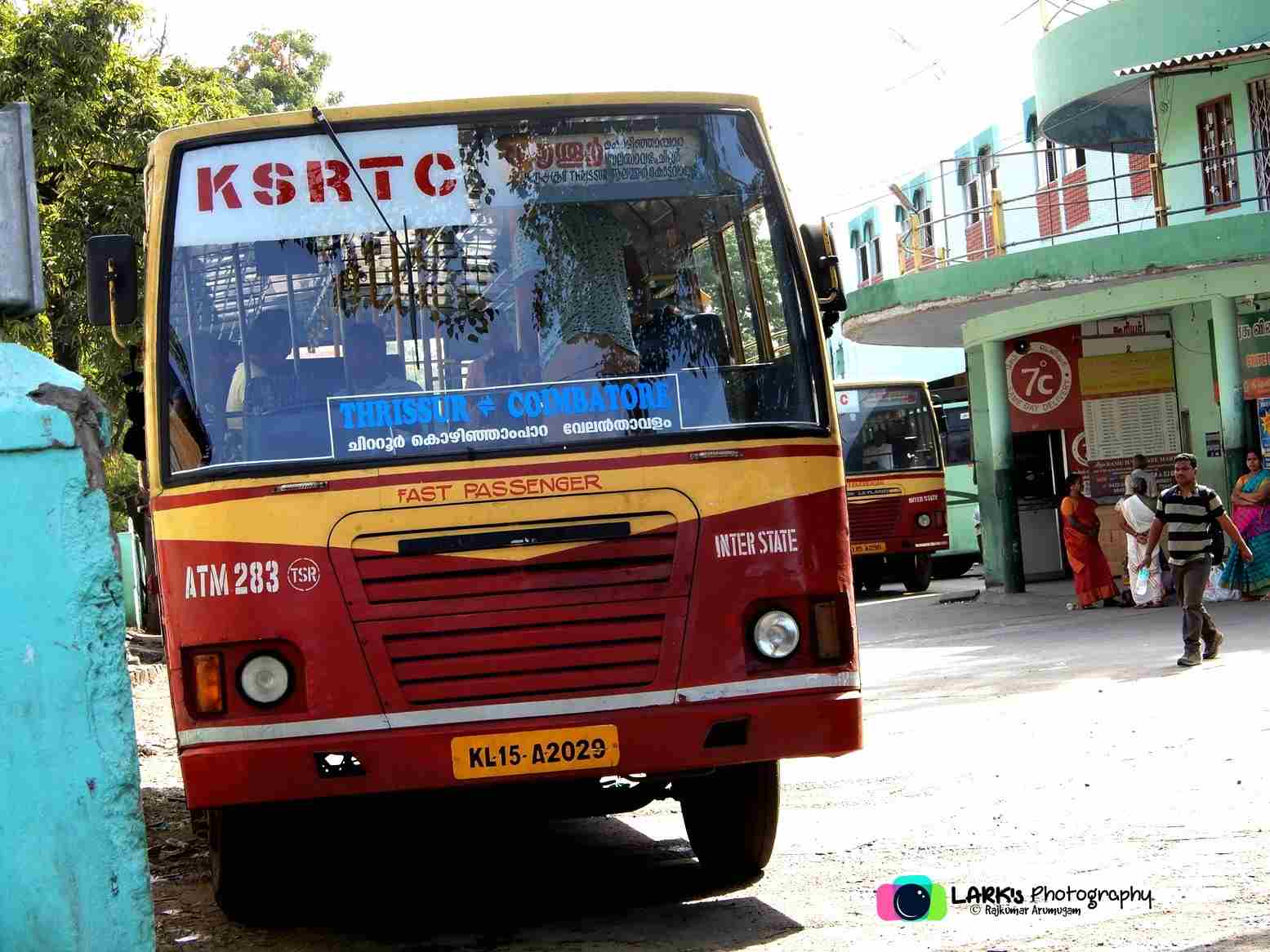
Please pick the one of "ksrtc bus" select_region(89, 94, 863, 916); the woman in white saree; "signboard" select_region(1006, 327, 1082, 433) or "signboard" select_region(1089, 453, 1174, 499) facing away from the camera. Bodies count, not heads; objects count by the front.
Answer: the woman in white saree

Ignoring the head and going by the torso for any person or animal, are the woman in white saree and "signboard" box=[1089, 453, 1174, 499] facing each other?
yes

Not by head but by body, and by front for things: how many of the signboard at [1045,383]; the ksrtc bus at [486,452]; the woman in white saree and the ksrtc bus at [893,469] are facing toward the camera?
3

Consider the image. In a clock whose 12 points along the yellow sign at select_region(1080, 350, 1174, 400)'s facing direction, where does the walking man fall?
The walking man is roughly at 12 o'clock from the yellow sign.

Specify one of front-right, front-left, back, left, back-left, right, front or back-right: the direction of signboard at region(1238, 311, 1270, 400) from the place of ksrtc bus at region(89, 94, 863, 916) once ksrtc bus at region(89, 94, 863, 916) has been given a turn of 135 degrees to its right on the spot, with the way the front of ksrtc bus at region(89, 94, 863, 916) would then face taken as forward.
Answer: right

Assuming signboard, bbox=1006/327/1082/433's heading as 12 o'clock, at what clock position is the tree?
The tree is roughly at 2 o'clock from the signboard.

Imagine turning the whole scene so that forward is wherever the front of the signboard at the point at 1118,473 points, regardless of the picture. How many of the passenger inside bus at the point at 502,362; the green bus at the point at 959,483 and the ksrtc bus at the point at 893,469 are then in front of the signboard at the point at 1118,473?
1

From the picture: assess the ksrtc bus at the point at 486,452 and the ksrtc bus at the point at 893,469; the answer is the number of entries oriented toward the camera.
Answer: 2

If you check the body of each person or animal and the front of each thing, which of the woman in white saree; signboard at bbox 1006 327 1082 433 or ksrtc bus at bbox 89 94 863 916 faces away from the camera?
the woman in white saree

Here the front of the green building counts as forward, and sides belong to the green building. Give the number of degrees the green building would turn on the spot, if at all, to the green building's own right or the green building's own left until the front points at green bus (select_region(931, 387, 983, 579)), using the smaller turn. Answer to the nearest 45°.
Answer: approximately 135° to the green building's own right

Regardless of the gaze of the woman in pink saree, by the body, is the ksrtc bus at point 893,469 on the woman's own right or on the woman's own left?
on the woman's own right
